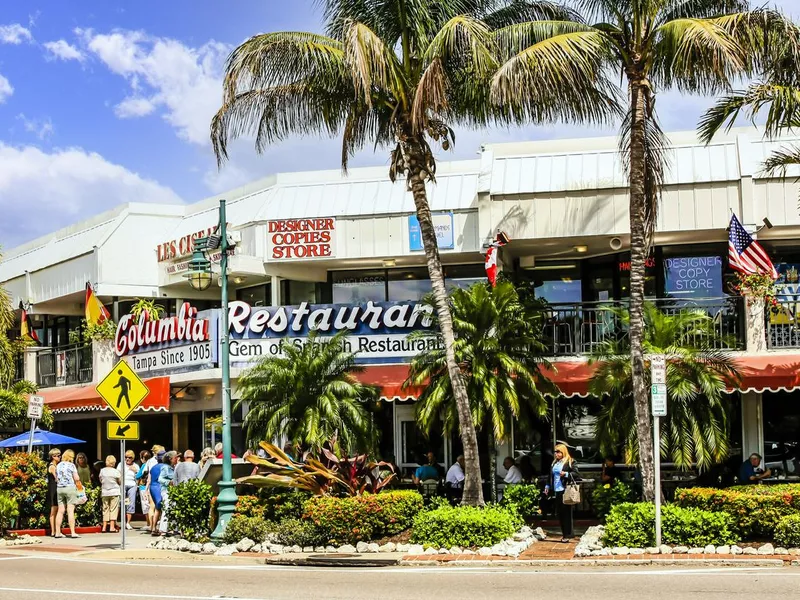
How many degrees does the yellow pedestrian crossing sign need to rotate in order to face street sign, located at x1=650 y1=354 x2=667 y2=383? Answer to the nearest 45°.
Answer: approximately 45° to its left

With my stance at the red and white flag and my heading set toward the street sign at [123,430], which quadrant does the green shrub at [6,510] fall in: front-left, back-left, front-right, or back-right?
front-right

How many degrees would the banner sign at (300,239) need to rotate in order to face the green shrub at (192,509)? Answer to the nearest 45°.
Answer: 0° — it already faces it

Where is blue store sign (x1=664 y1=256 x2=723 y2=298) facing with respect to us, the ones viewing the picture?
facing the viewer

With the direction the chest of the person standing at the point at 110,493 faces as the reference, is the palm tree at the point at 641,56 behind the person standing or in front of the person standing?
behind

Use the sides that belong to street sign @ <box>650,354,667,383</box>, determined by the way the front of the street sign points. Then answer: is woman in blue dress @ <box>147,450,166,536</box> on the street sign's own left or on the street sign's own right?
on the street sign's own right

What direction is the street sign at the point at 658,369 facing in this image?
toward the camera

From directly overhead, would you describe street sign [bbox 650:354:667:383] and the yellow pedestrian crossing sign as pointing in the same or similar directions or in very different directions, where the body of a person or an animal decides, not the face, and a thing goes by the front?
same or similar directions
